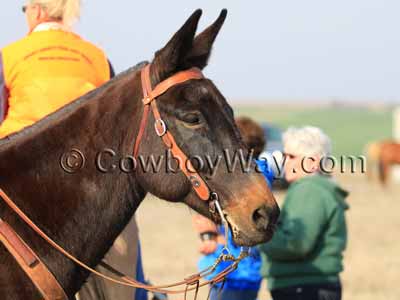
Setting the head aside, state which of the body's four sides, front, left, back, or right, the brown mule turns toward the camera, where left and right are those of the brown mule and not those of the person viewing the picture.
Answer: right

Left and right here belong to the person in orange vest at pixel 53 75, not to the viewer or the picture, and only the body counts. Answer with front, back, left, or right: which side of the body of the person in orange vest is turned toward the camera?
back

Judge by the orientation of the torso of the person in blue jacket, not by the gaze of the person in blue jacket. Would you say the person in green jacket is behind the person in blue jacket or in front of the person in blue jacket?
behind

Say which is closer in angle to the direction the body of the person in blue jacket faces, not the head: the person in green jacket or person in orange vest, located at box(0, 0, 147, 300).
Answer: the person in orange vest
